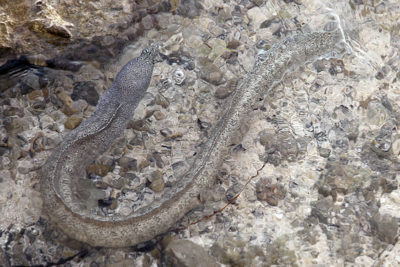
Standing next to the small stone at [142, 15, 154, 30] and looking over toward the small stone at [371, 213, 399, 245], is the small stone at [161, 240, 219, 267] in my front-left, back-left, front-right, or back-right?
front-right

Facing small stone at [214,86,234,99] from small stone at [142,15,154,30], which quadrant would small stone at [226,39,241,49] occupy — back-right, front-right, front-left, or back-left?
front-left

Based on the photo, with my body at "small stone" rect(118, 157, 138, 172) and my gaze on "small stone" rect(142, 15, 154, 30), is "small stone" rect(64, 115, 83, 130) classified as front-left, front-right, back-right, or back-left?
front-left

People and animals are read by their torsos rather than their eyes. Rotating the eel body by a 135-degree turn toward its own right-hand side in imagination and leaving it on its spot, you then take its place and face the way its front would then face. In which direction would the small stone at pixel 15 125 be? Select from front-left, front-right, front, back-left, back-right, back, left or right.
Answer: right

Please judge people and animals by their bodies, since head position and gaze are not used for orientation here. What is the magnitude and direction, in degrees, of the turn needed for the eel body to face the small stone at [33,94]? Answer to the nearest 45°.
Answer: approximately 135° to its left

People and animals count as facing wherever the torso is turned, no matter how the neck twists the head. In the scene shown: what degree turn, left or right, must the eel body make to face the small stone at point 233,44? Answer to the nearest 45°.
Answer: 0° — it already faces it

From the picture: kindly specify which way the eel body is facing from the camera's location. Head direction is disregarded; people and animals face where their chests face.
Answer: facing away from the viewer and to the right of the viewer

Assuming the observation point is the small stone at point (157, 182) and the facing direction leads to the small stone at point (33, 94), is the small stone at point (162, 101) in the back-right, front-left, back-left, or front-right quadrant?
front-right

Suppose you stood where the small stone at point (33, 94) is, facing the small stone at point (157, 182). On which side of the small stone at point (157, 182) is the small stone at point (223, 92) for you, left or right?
left

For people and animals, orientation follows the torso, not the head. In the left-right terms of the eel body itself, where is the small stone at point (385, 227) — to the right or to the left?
on its right
